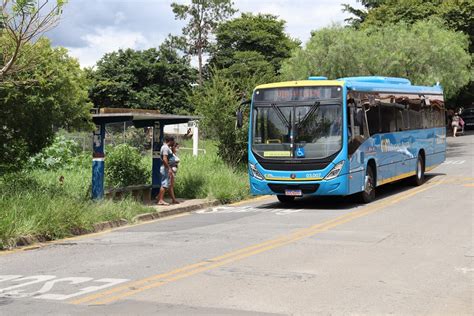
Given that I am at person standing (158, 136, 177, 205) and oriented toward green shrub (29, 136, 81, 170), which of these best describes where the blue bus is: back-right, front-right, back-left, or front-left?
back-right

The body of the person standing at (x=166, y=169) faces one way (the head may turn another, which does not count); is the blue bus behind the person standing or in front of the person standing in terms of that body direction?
in front

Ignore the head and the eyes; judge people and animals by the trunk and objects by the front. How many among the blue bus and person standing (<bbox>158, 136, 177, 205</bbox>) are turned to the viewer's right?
1

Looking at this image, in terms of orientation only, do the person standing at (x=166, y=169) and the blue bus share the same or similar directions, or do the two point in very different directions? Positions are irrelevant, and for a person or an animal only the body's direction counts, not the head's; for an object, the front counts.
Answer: very different directions

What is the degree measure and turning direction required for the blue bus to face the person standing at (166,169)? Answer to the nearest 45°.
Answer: approximately 45° to its right

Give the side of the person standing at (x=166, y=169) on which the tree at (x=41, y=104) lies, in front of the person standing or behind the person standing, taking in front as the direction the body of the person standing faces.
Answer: behind

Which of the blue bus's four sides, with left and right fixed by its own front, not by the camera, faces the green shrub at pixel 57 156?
right

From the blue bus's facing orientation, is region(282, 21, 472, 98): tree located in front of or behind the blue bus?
behind

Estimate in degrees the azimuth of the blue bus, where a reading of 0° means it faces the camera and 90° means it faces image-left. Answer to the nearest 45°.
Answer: approximately 45°

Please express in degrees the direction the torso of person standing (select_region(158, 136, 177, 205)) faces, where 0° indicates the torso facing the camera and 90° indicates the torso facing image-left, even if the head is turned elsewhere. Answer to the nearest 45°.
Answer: approximately 270°

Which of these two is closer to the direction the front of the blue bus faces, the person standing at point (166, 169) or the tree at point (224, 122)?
the person standing
